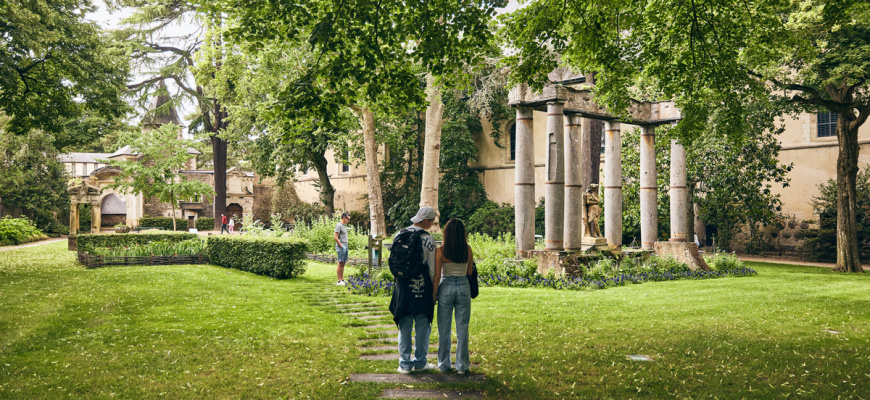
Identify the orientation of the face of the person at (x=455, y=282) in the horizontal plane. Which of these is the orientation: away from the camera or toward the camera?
away from the camera

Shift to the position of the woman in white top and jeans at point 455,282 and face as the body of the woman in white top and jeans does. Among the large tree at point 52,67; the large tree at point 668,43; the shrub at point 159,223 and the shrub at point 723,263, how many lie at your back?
0

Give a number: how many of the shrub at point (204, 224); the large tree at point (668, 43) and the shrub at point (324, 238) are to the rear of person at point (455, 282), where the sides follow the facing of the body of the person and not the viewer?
0

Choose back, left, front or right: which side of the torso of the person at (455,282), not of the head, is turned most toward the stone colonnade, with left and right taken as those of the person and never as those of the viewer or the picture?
front

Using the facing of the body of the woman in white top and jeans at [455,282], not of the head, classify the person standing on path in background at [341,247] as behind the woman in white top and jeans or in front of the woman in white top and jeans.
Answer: in front

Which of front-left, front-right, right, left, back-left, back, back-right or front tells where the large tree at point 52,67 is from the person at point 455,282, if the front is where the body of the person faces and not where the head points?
front-left

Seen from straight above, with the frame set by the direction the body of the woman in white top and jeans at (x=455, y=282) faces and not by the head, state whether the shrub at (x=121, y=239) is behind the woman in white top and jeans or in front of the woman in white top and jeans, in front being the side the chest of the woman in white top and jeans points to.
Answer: in front

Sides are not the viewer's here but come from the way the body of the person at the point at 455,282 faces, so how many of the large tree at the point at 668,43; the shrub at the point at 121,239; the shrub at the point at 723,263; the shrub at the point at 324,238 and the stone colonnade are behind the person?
0

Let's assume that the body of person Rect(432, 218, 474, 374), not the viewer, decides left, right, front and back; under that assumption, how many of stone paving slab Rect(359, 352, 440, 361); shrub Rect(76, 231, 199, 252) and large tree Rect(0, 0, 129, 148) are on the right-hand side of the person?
0

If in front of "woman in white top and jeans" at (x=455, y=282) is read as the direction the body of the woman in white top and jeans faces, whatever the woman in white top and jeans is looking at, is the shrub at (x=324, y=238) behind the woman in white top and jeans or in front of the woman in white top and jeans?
in front

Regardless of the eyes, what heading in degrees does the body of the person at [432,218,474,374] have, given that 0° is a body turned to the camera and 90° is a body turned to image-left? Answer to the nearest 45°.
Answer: approximately 180°

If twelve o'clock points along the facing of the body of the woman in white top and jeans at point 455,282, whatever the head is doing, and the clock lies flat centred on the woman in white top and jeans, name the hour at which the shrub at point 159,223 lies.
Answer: The shrub is roughly at 11 o'clock from the woman in white top and jeans.

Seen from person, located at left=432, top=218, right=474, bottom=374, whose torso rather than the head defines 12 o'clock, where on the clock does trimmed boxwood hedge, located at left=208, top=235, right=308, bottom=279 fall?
The trimmed boxwood hedge is roughly at 11 o'clock from the person.
